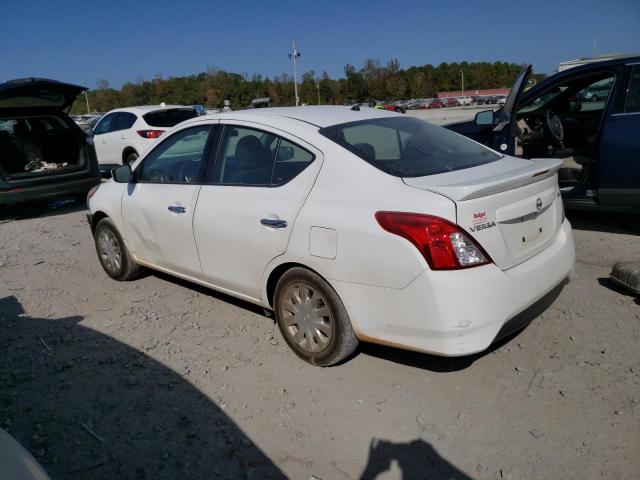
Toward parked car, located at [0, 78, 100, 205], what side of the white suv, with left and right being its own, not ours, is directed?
left

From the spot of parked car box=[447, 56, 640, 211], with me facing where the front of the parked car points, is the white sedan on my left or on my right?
on my left

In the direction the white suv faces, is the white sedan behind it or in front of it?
behind

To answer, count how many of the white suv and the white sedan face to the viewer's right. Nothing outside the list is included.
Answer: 0

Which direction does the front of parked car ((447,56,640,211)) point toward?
to the viewer's left

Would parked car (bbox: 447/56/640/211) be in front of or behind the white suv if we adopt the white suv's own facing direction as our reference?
behind

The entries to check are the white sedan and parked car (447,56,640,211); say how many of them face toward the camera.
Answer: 0

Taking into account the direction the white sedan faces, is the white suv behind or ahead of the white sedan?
ahead

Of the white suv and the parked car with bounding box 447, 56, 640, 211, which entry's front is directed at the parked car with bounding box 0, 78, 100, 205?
the parked car with bounding box 447, 56, 640, 211

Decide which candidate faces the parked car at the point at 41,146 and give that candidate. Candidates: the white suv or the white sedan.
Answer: the white sedan

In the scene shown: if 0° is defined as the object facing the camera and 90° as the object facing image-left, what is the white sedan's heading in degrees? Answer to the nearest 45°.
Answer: approximately 135°

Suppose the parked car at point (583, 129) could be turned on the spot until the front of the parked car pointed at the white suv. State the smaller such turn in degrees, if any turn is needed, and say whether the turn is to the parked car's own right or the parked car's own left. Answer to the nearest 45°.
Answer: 0° — it already faces it

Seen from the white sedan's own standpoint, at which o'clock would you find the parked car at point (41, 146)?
The parked car is roughly at 12 o'clock from the white sedan.

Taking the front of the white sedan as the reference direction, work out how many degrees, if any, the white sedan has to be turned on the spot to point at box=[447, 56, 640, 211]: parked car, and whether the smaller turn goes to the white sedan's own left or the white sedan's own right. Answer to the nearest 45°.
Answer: approximately 90° to the white sedan's own right

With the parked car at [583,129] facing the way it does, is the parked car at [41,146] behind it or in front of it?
in front
